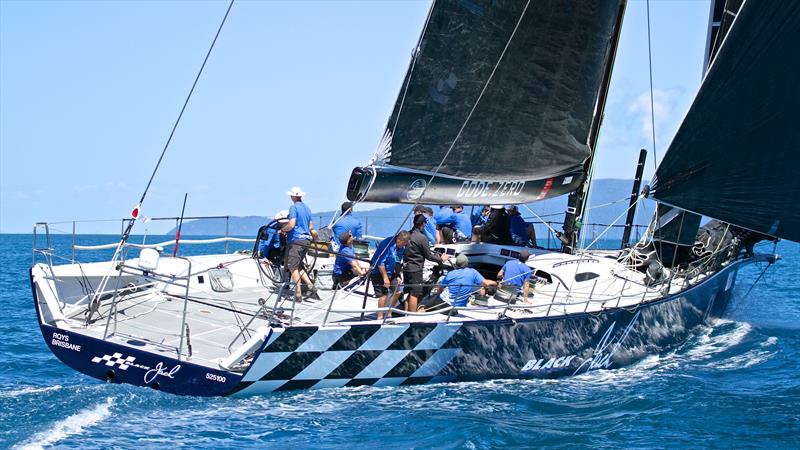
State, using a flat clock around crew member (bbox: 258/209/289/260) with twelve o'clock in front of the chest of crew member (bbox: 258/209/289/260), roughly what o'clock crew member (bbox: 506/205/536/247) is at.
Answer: crew member (bbox: 506/205/536/247) is roughly at 12 o'clock from crew member (bbox: 258/209/289/260).

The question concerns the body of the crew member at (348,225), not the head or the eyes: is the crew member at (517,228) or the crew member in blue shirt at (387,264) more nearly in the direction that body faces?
the crew member

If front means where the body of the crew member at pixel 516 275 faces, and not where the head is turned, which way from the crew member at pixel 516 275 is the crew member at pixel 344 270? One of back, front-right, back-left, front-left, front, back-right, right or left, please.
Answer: back-left

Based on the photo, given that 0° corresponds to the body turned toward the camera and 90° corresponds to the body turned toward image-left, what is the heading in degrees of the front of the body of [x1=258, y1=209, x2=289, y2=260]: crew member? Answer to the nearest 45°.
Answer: approximately 270°

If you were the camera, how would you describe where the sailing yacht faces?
facing away from the viewer and to the right of the viewer

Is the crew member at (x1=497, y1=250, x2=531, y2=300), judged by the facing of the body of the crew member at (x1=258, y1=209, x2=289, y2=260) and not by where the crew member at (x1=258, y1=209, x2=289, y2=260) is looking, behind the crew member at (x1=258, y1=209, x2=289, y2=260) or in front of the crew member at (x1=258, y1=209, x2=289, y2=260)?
in front

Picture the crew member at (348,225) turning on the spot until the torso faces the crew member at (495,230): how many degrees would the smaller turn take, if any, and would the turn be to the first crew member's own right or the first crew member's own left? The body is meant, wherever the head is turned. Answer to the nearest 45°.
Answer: approximately 45° to the first crew member's own right

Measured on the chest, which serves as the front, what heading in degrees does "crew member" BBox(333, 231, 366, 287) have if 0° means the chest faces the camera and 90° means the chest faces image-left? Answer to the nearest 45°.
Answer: approximately 270°

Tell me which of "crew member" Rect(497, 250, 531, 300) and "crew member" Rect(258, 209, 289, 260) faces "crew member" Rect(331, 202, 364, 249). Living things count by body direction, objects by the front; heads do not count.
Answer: "crew member" Rect(258, 209, 289, 260)
